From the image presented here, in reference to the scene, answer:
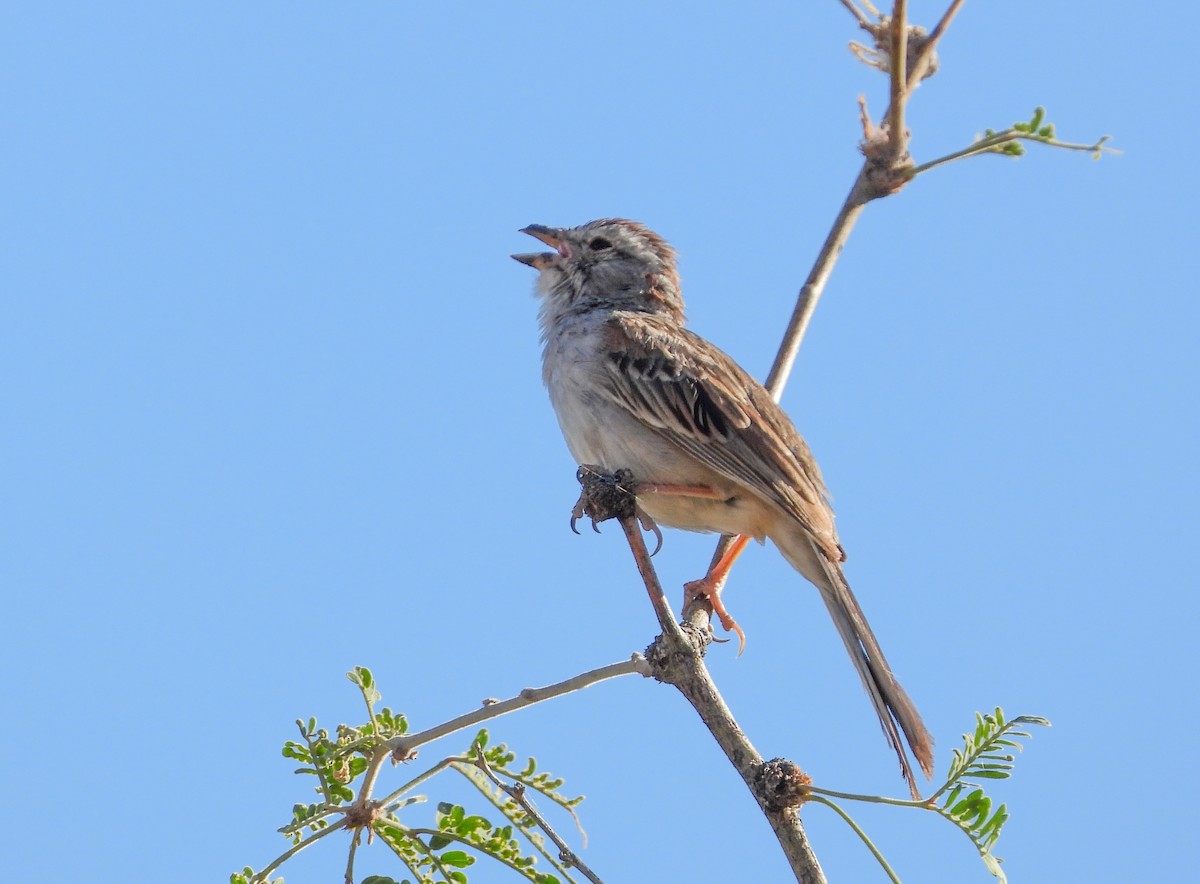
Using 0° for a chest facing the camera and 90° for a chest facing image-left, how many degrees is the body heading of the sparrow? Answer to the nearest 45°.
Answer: approximately 90°
